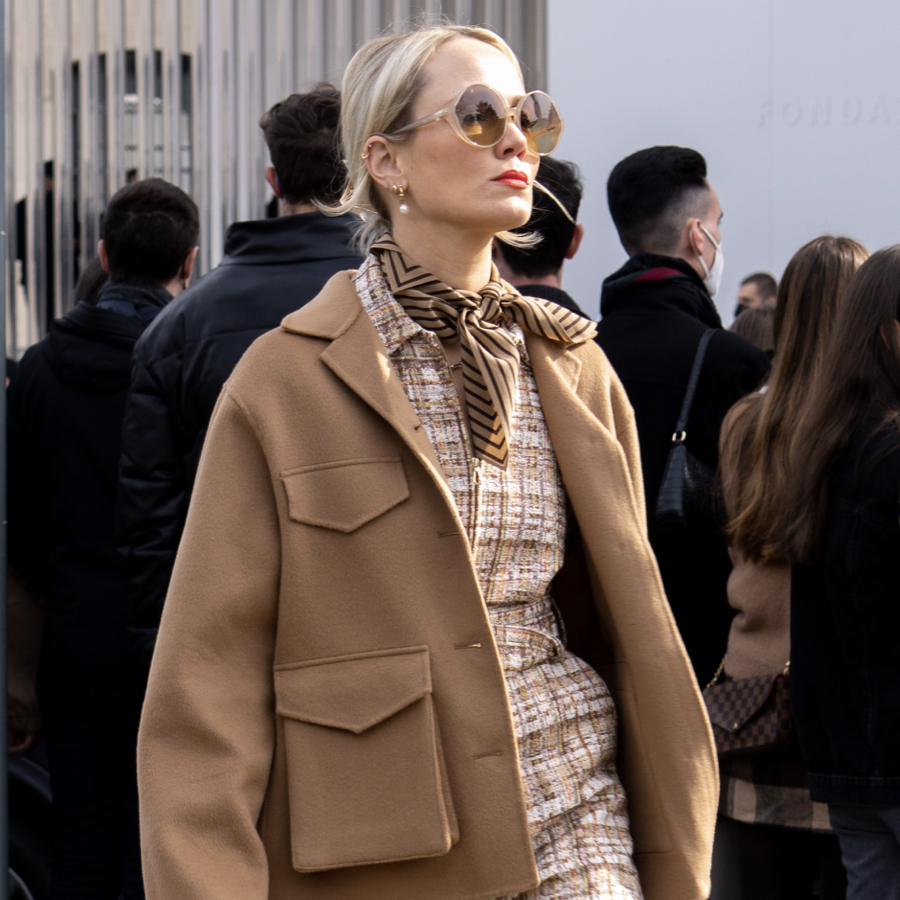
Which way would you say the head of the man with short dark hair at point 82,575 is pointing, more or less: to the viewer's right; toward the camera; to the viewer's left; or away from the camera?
away from the camera

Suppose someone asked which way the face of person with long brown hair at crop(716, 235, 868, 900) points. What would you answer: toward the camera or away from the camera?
away from the camera

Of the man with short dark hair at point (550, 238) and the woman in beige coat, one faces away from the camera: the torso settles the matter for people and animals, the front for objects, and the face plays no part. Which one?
the man with short dark hair

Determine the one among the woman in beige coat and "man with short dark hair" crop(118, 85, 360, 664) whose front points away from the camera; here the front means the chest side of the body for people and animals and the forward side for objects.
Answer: the man with short dark hair

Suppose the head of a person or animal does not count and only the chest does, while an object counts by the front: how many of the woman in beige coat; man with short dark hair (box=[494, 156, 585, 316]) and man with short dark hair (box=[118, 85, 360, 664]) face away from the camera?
2

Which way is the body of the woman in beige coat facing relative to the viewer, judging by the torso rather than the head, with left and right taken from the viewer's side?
facing the viewer and to the right of the viewer

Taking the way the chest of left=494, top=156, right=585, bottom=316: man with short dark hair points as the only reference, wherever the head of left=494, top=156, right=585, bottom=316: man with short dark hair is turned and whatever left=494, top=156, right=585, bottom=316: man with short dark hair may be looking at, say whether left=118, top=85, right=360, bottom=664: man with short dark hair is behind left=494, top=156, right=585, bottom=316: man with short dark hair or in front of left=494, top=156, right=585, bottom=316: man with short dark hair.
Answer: behind

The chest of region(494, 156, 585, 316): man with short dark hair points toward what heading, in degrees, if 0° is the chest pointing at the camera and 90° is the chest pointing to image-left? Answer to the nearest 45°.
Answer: approximately 180°

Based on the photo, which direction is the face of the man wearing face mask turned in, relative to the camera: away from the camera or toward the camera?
away from the camera

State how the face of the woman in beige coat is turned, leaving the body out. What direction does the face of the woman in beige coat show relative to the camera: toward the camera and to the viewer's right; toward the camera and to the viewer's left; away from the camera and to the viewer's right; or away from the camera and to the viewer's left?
toward the camera and to the viewer's right

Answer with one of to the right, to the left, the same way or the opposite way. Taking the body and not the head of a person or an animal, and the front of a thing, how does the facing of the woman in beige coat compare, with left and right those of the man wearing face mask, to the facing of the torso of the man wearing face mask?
to the right

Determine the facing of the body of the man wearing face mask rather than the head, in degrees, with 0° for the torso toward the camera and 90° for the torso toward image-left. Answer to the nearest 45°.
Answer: approximately 225°

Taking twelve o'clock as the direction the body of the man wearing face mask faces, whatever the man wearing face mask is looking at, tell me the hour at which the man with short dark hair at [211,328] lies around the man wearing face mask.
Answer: The man with short dark hair is roughly at 6 o'clock from the man wearing face mask.

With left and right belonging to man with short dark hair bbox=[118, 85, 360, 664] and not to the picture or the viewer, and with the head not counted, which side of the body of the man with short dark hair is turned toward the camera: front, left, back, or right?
back
